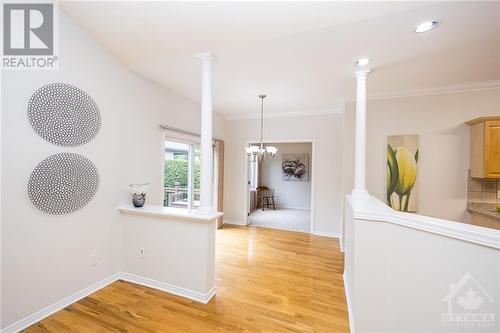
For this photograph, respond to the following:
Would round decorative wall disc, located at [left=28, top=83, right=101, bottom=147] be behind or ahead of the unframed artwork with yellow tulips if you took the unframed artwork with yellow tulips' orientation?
ahead

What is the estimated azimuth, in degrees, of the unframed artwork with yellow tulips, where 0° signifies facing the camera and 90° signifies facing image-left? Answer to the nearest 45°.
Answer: approximately 0°

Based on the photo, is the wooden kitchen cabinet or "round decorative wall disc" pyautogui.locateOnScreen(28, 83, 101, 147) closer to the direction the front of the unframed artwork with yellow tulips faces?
the round decorative wall disc

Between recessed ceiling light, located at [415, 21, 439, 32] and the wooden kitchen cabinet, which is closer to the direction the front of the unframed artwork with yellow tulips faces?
the recessed ceiling light

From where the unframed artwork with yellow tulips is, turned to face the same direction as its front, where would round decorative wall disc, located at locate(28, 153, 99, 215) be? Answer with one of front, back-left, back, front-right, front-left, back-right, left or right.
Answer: front-right

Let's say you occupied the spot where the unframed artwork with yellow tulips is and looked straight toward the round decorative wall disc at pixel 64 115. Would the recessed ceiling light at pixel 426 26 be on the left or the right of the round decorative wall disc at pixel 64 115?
left

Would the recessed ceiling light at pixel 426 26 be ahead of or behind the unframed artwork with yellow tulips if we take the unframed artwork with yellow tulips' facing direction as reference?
ahead

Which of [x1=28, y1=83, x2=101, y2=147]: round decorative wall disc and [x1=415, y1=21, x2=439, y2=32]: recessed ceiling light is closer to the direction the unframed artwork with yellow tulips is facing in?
the recessed ceiling light

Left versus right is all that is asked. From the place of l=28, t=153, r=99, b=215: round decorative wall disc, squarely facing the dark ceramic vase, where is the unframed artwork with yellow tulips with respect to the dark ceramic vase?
right

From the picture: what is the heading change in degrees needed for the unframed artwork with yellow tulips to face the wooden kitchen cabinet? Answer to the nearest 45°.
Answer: approximately 90° to its left
